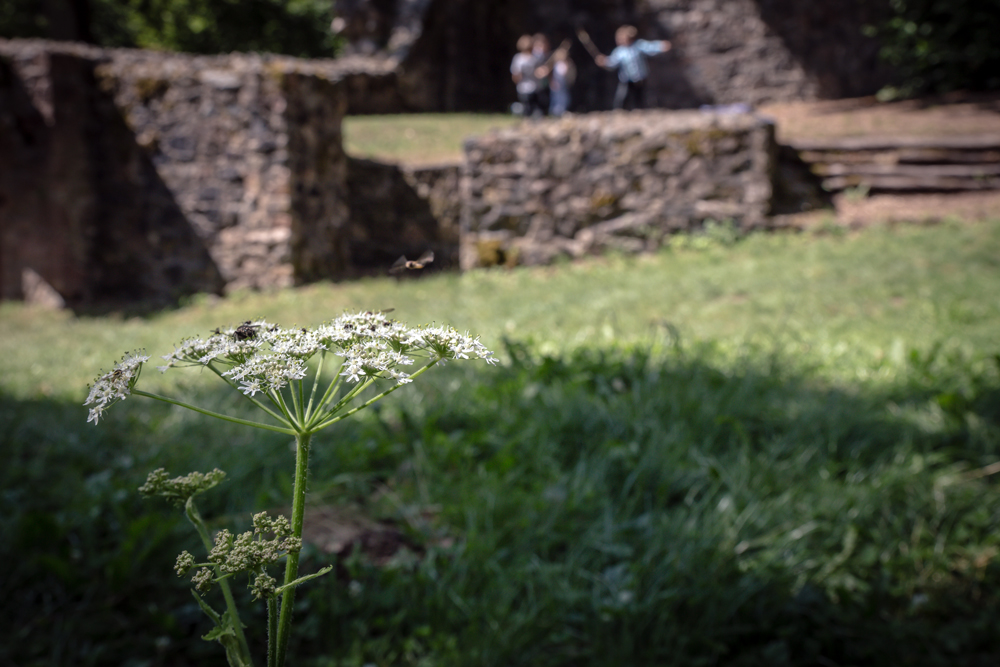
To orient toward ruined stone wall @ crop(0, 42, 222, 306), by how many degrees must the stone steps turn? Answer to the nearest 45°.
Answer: approximately 45° to its right

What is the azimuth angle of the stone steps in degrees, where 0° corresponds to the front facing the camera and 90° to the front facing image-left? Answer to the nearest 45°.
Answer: approximately 0°

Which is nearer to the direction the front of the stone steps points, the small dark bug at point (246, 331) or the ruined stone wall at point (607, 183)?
the small dark bug

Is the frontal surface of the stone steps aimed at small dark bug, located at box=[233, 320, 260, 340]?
yes

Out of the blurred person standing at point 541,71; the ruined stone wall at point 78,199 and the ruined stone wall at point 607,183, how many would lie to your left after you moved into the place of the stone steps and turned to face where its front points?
0

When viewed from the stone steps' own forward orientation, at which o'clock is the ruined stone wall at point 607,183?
The ruined stone wall is roughly at 2 o'clock from the stone steps.

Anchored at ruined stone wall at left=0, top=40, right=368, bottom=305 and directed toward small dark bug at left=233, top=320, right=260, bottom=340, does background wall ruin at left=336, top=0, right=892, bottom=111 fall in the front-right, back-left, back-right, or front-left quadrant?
back-left

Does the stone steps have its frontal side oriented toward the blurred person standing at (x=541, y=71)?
no

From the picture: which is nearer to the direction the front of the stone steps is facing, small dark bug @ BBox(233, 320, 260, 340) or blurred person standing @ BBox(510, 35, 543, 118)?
the small dark bug

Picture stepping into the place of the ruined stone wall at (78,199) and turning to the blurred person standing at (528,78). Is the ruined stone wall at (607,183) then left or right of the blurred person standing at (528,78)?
right

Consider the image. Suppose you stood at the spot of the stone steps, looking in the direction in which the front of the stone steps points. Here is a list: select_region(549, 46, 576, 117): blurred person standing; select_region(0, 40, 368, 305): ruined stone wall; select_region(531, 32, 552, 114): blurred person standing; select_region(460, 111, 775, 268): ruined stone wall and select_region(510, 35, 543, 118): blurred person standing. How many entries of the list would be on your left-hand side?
0

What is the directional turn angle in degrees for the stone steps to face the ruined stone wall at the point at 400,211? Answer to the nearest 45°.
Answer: approximately 90° to its right

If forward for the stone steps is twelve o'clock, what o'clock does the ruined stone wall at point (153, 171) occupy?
The ruined stone wall is roughly at 2 o'clock from the stone steps.

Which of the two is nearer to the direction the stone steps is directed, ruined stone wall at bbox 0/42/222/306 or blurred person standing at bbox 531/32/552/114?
the ruined stone wall

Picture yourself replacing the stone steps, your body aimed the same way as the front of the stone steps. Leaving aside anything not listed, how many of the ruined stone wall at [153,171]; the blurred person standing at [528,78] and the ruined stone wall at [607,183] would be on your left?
0

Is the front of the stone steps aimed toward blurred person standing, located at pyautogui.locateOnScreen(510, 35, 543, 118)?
no

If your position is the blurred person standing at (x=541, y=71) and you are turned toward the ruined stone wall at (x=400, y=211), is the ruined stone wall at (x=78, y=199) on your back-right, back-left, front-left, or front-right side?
front-right
